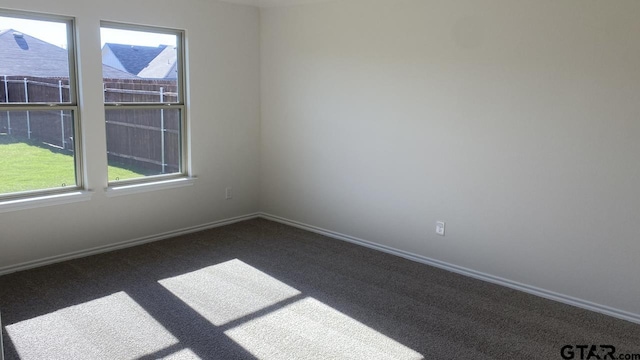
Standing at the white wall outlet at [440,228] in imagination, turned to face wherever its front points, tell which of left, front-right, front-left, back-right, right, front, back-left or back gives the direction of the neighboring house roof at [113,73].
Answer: front-right

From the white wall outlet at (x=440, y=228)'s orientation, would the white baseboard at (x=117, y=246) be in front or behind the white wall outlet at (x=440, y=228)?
in front

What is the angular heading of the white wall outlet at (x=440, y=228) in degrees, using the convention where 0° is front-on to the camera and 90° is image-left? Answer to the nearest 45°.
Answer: approximately 45°
